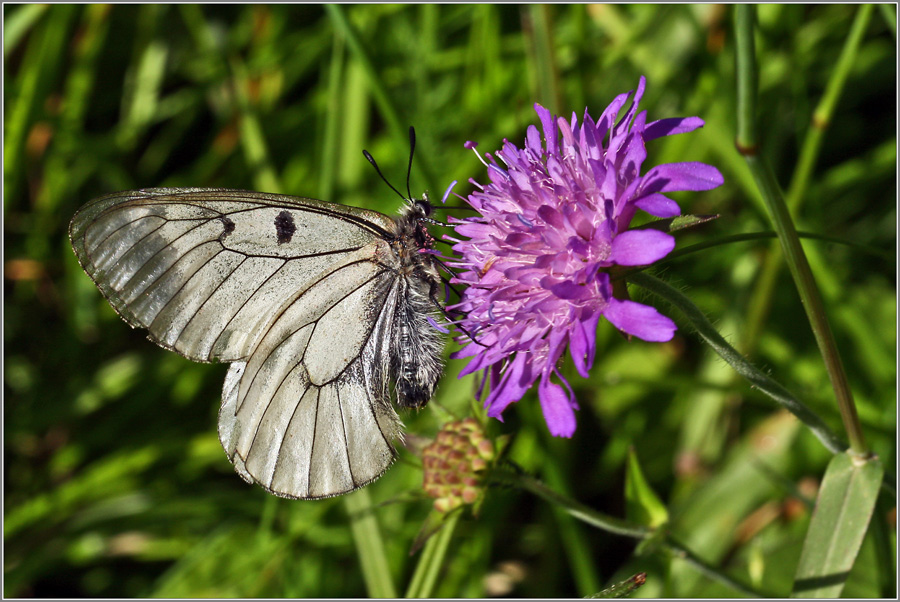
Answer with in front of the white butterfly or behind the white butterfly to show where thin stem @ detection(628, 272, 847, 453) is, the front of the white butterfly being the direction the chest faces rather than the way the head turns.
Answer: in front

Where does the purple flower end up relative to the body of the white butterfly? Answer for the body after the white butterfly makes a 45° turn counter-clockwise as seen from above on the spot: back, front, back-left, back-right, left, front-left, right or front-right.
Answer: right

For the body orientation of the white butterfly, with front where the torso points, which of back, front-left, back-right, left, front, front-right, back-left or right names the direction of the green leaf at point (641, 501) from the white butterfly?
front

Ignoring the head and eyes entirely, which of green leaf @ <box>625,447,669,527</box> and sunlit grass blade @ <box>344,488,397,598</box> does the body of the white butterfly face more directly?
the green leaf

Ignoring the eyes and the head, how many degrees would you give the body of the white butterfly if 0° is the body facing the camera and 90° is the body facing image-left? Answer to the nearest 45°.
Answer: approximately 270°
